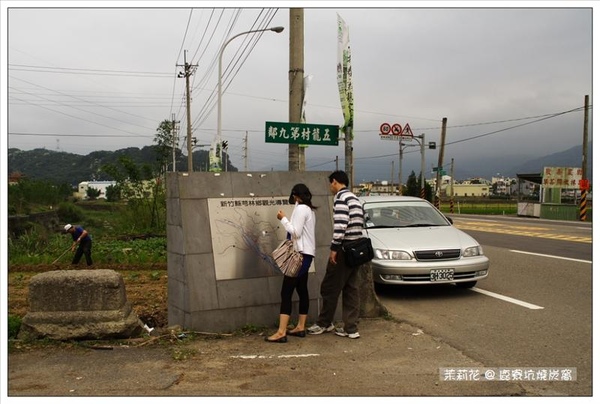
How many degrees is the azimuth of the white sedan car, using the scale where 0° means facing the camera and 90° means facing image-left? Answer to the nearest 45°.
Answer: approximately 315°

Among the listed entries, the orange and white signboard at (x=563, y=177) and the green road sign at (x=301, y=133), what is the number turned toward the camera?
2

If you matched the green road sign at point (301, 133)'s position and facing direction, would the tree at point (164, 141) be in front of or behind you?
behind

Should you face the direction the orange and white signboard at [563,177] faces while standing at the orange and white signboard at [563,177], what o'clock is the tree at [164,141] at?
The tree is roughly at 2 o'clock from the orange and white signboard.

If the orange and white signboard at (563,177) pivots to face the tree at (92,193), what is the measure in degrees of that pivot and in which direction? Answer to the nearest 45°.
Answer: approximately 45° to its right

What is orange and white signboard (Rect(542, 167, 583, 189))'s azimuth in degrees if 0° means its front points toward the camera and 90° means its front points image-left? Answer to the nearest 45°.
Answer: approximately 0°

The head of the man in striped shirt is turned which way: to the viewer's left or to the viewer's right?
to the viewer's left

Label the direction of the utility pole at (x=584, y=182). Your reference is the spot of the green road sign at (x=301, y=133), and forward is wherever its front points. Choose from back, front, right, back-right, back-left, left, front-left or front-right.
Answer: back-left
